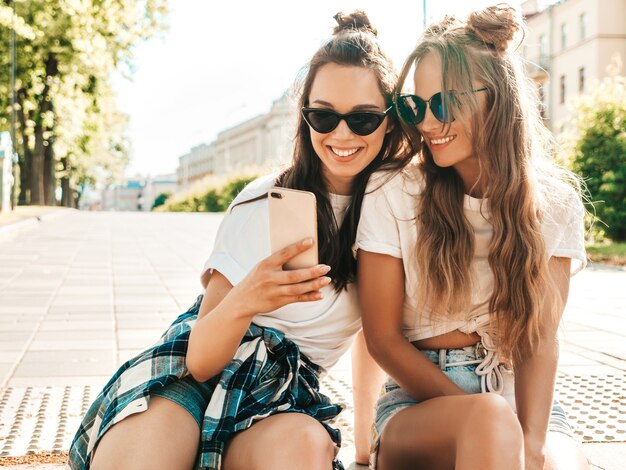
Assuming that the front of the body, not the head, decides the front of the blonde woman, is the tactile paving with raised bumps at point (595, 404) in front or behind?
behind

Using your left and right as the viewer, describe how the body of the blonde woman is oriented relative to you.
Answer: facing the viewer

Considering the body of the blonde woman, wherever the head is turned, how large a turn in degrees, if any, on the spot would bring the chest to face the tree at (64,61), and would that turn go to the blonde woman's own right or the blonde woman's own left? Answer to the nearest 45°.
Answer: approximately 135° to the blonde woman's own right

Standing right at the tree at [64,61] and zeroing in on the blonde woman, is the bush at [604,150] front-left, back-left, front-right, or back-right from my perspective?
front-left

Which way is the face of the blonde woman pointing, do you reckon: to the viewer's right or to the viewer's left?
to the viewer's left

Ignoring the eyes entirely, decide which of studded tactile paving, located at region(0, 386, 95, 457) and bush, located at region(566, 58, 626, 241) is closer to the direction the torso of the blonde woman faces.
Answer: the studded tactile paving

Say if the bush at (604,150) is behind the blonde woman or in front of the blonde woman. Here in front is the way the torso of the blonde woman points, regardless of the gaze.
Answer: behind

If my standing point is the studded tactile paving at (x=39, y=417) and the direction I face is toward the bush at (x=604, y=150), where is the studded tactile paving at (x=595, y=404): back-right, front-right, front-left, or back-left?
front-right

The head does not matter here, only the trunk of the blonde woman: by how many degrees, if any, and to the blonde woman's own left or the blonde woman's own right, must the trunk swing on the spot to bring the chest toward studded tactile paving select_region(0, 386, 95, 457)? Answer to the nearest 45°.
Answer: approximately 90° to the blonde woman's own right
